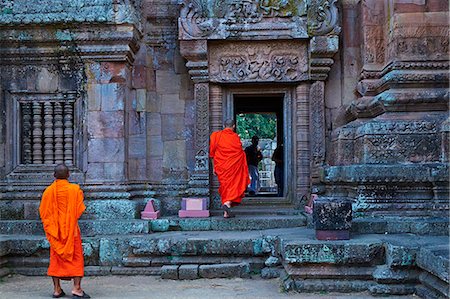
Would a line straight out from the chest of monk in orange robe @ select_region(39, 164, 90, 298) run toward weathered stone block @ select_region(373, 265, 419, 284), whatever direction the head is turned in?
no

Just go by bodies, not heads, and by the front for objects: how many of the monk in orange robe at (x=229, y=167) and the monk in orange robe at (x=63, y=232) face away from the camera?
2

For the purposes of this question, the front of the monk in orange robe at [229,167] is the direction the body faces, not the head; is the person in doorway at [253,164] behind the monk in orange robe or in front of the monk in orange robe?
in front

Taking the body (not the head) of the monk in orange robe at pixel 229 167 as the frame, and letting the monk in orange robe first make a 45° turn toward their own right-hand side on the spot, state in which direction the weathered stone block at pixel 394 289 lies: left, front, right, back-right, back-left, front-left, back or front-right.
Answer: right

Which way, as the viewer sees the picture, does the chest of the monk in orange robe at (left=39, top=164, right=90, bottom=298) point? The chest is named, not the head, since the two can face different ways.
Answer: away from the camera

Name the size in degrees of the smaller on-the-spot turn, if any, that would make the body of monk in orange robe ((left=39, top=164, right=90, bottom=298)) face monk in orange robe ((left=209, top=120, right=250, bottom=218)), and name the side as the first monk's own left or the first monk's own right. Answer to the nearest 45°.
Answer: approximately 45° to the first monk's own right

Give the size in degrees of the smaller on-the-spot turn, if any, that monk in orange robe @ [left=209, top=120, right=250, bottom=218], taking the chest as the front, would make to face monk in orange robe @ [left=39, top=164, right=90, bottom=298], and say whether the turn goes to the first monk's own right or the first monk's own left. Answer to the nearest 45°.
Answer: approximately 135° to the first monk's own left

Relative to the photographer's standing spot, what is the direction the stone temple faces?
facing the viewer

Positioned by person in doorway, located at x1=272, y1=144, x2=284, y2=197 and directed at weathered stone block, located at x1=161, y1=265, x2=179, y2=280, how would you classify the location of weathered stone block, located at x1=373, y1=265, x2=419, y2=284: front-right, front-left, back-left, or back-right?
front-left

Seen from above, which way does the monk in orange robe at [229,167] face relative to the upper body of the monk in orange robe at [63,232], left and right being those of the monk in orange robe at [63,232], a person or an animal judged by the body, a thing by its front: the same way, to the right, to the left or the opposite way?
the same way

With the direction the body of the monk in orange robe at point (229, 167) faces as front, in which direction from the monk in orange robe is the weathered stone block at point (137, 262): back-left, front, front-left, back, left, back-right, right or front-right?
back-left

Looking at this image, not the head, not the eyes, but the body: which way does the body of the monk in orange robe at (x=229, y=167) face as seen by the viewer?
away from the camera

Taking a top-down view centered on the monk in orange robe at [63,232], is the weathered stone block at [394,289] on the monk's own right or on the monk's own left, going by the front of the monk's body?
on the monk's own right

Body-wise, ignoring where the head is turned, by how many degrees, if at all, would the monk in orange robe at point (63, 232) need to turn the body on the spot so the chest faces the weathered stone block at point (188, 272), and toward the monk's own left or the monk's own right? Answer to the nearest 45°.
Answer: approximately 90° to the monk's own right
